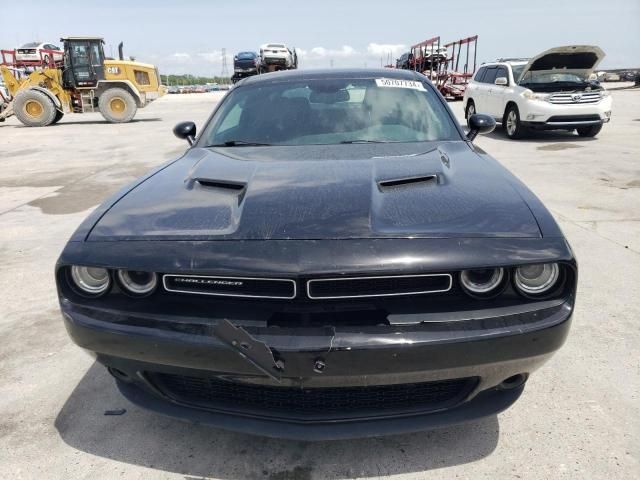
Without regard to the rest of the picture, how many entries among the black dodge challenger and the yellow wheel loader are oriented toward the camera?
1

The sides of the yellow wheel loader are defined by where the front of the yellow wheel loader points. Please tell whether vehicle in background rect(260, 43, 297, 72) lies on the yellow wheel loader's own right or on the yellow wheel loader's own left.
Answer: on the yellow wheel loader's own right

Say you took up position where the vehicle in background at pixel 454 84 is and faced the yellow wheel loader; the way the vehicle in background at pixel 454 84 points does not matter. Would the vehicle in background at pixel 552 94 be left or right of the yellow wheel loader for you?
left

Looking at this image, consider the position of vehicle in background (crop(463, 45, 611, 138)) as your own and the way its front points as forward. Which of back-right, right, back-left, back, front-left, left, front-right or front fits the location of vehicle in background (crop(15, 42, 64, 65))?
back-right

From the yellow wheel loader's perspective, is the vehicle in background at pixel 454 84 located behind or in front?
behind

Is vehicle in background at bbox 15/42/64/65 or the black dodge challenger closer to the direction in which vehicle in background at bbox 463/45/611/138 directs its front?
the black dodge challenger

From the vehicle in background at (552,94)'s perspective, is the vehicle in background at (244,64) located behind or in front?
behind

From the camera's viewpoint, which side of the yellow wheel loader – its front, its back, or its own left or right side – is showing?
left

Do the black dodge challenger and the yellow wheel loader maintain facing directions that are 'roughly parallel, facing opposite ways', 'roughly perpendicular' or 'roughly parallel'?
roughly perpendicular

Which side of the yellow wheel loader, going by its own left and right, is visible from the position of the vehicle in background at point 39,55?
right

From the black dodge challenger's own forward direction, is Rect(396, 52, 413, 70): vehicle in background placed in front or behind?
behind

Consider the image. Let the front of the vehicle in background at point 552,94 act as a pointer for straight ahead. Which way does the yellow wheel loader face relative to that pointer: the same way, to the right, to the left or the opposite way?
to the right

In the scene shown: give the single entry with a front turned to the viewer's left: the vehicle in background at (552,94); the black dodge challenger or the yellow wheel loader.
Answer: the yellow wheel loader
